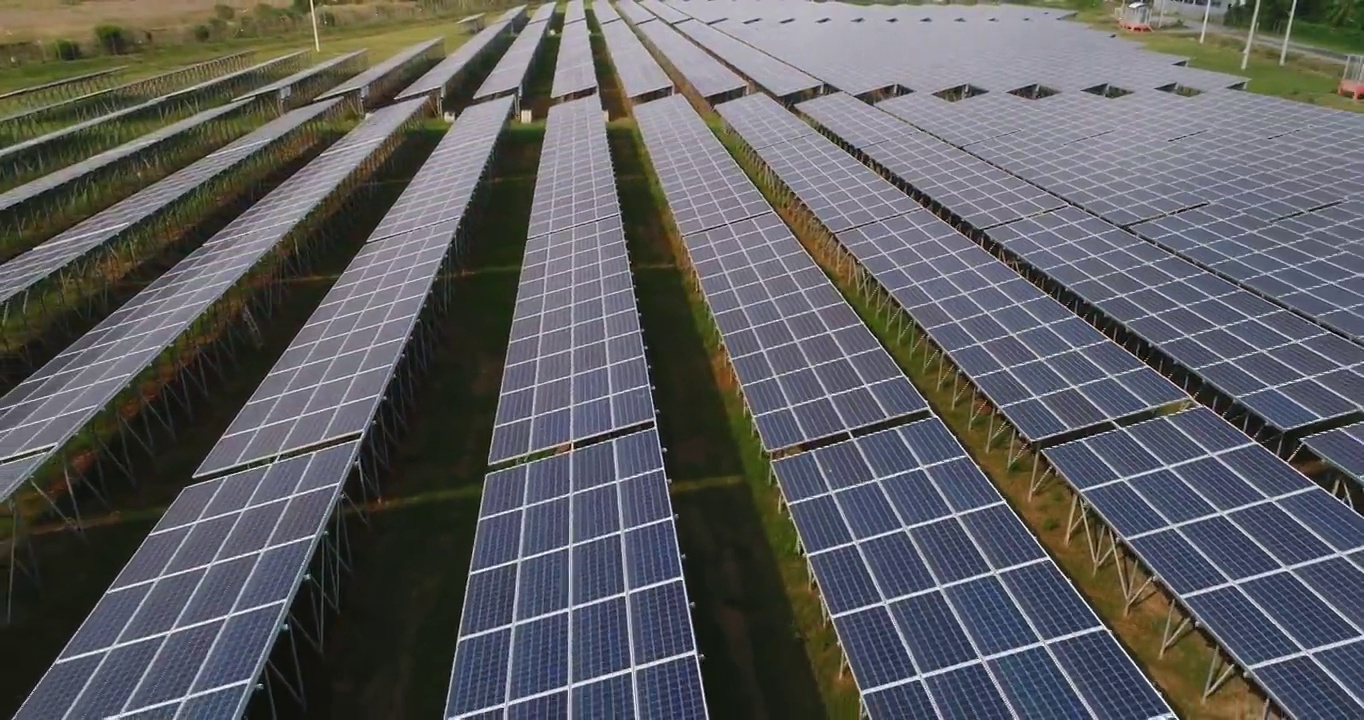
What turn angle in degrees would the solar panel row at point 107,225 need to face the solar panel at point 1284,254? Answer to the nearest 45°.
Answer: approximately 180°

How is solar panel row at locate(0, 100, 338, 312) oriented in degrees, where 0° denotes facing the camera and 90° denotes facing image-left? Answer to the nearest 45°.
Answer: approximately 135°

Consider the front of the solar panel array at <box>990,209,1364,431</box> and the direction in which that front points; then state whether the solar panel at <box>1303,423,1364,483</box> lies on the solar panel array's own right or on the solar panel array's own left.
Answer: on the solar panel array's own left

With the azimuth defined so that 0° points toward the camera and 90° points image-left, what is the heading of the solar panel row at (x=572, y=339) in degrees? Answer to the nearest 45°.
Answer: approximately 90°

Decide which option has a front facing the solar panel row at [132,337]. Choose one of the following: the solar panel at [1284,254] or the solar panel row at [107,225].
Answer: the solar panel

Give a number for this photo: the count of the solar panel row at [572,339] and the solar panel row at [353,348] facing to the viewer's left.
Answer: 2

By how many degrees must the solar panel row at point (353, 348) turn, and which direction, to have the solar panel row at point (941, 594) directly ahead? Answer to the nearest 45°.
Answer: approximately 135° to its left

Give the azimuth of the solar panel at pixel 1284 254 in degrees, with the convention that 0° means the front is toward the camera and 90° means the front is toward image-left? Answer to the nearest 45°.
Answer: approximately 45°

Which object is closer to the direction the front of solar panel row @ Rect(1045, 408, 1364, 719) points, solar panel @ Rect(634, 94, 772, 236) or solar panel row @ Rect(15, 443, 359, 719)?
the solar panel row

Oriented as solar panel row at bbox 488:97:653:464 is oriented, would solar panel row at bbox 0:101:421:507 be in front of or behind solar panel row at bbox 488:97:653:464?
in front

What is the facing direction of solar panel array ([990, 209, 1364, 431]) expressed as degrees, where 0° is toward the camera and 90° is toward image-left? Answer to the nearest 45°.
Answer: approximately 45°

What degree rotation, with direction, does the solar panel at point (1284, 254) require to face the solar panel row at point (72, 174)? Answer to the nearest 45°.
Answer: approximately 45° to its right

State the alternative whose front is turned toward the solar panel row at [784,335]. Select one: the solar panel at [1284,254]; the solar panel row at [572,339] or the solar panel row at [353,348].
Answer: the solar panel

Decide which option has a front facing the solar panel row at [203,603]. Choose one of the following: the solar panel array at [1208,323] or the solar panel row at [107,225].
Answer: the solar panel array
